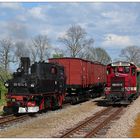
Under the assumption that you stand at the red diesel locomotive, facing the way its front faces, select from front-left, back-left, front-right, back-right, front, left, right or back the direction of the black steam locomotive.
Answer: front-right

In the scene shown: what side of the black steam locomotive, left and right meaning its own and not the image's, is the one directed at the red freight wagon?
back

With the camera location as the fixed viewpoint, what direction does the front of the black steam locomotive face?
facing the viewer and to the left of the viewer

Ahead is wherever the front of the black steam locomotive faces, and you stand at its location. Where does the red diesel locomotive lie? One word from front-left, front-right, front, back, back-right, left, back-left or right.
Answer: back

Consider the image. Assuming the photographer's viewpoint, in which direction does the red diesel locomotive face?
facing the viewer

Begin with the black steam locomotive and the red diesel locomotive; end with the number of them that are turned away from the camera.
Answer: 0

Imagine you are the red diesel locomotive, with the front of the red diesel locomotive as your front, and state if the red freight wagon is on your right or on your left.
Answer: on your right

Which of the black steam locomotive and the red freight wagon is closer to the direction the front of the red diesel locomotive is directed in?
the black steam locomotive
